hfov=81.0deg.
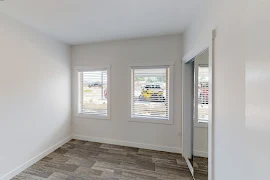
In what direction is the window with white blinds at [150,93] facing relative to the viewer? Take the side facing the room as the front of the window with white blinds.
toward the camera

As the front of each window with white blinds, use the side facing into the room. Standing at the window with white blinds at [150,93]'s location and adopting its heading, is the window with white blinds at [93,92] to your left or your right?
on your right
